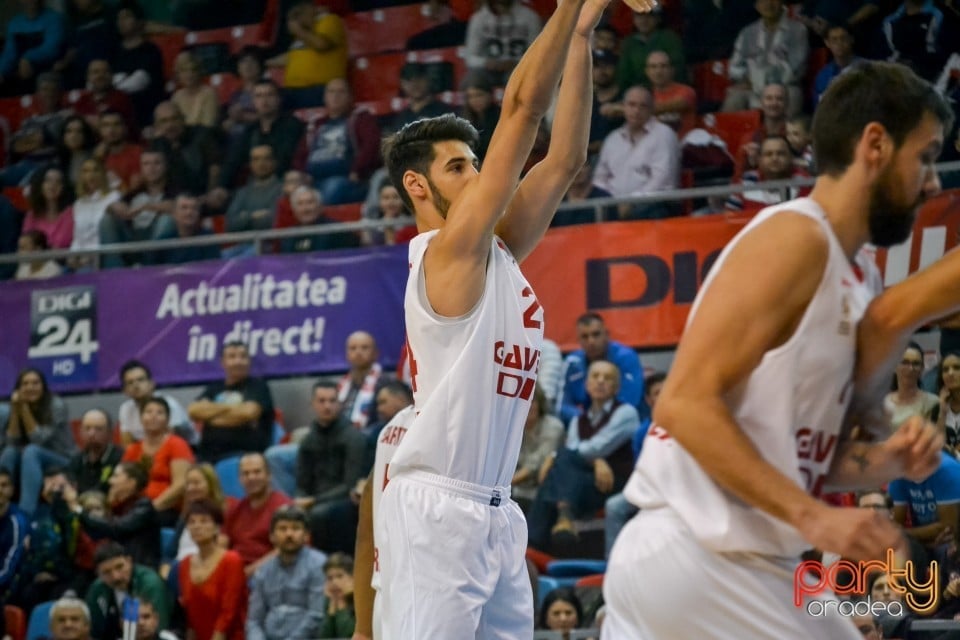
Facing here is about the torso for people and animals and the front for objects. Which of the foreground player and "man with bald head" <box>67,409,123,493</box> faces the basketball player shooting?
the man with bald head

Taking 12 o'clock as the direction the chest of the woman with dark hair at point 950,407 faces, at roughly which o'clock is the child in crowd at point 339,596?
The child in crowd is roughly at 3 o'clock from the woman with dark hair.

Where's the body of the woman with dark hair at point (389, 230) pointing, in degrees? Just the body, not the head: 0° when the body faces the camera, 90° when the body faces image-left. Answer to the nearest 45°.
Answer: approximately 0°

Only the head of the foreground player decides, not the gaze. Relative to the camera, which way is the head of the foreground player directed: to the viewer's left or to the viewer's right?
to the viewer's right

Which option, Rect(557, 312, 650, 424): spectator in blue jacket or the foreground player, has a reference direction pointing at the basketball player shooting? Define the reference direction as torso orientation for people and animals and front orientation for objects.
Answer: the spectator in blue jacket

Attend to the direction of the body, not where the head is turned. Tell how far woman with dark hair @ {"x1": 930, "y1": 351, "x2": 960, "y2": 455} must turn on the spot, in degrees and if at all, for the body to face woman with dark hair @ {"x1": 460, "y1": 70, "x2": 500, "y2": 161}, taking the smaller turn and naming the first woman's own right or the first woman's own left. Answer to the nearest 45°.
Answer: approximately 135° to the first woman's own right
